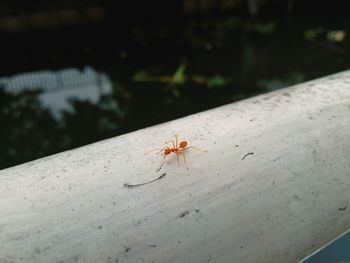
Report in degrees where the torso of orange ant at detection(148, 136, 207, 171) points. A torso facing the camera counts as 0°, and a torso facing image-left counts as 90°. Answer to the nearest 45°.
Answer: approximately 45°
